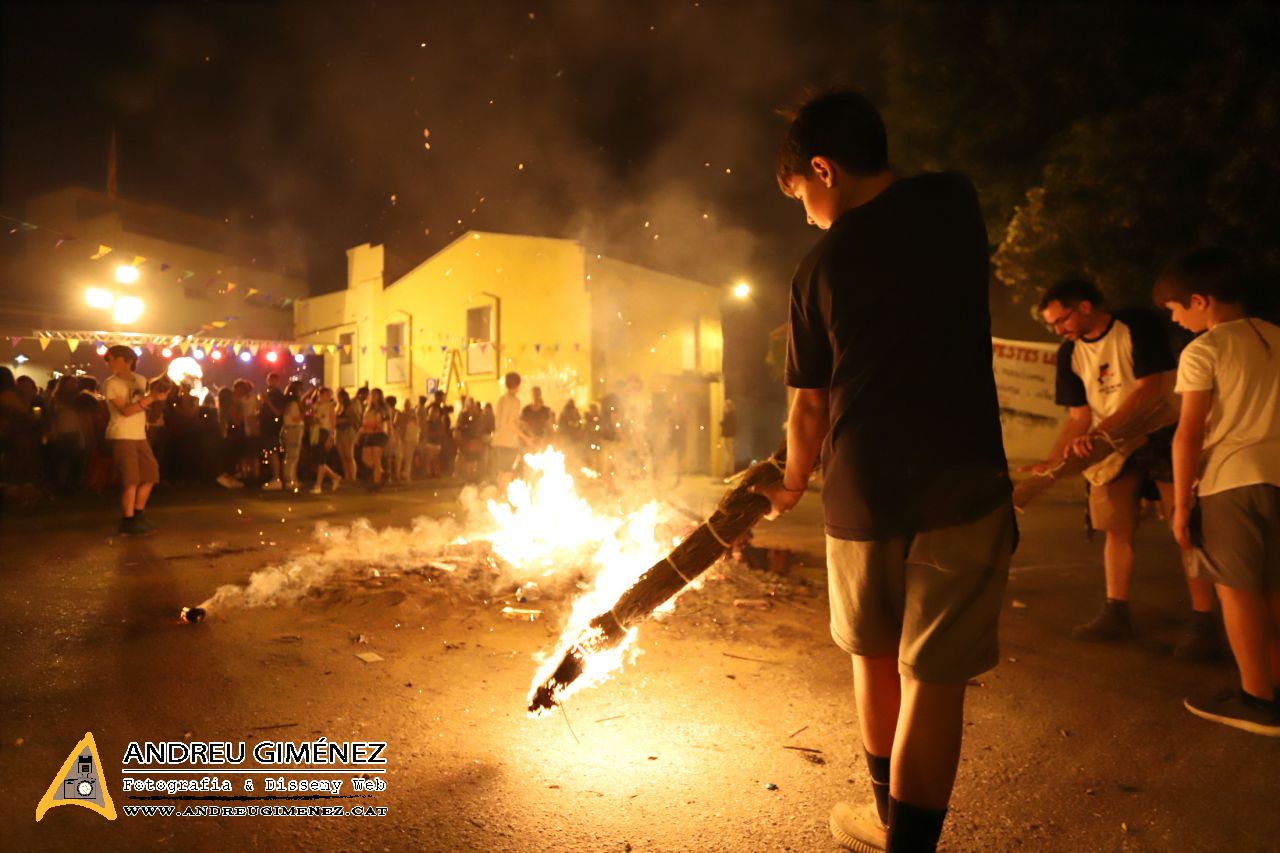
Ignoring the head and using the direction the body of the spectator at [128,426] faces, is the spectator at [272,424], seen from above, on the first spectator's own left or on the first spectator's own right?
on the first spectator's own left

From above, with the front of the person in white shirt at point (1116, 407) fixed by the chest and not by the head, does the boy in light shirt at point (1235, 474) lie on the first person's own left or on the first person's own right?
on the first person's own left

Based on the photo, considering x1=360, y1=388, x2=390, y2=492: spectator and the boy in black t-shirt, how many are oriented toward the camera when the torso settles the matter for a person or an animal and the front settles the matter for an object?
1

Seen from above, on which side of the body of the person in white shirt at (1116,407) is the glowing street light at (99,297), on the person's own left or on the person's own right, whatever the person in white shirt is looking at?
on the person's own right

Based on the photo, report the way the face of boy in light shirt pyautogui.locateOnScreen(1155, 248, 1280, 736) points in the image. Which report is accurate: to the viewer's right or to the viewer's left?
to the viewer's left

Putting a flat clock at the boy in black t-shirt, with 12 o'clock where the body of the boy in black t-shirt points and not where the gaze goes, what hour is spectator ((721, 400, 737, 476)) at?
The spectator is roughly at 1 o'clock from the boy in black t-shirt.

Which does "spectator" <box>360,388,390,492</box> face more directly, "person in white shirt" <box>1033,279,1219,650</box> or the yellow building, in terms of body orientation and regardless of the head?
the person in white shirt

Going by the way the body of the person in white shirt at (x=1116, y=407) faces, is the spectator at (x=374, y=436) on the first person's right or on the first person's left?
on the first person's right

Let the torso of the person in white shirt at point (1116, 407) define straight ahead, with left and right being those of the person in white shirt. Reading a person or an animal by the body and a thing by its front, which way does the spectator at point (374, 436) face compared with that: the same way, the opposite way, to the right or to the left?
to the left

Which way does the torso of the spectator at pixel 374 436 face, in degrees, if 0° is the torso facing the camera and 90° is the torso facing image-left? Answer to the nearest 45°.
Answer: approximately 0°

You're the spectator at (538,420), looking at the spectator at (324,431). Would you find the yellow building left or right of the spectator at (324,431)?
right

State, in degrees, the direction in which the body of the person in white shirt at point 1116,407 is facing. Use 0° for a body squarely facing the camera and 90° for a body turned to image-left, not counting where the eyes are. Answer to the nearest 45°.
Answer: approximately 45°

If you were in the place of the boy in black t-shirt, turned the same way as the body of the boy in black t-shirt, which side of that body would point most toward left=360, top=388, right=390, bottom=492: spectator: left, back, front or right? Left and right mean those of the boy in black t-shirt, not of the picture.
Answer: front

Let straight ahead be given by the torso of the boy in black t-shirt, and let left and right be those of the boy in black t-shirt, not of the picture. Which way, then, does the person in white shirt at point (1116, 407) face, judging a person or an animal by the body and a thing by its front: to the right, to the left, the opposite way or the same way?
to the left

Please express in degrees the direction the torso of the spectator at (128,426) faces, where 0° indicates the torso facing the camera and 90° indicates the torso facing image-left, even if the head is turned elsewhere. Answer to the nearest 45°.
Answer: approximately 315°
